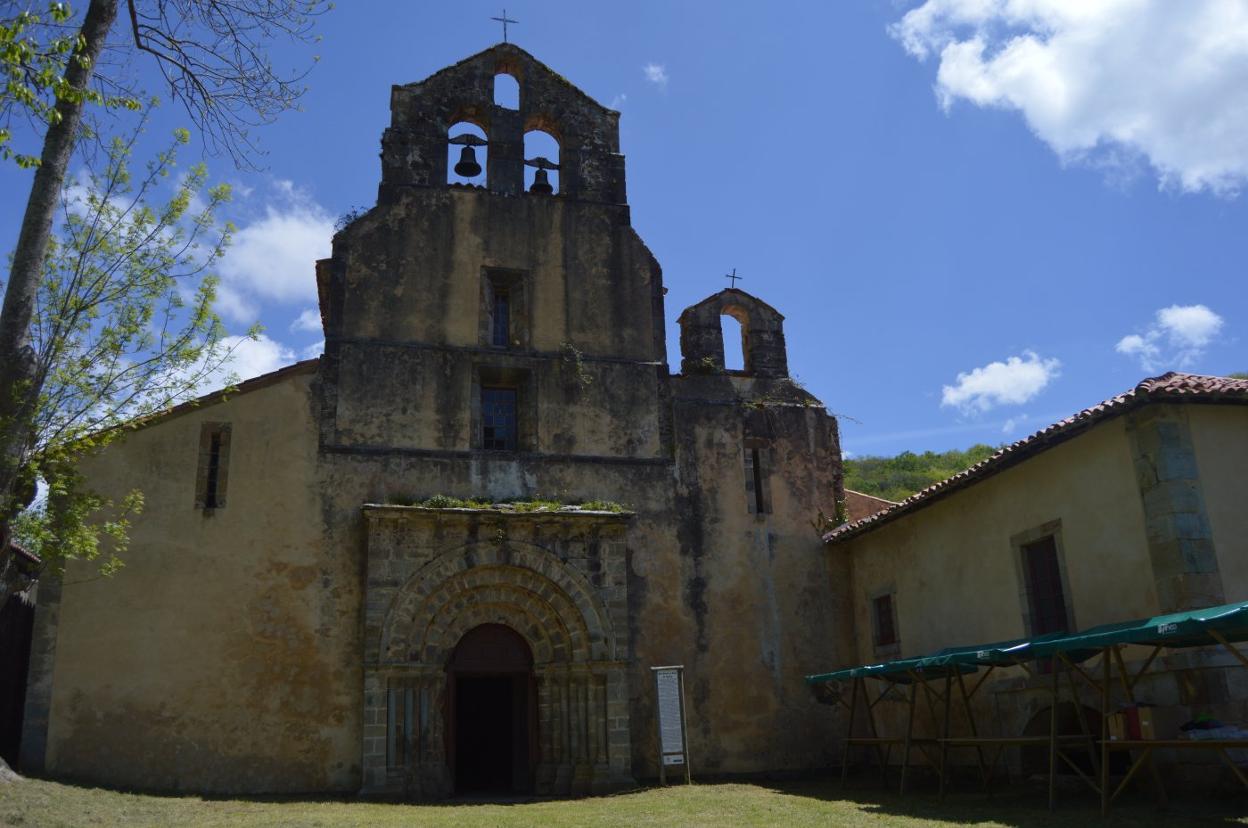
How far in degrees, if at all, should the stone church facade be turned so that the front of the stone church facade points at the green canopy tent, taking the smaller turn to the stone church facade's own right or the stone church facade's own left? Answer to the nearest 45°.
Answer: approximately 45° to the stone church facade's own left

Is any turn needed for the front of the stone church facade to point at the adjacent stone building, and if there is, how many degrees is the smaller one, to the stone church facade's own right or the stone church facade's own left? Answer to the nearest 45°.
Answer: approximately 45° to the stone church facade's own left

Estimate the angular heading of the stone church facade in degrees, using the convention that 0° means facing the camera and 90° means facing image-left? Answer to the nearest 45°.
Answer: approximately 0°
